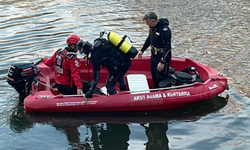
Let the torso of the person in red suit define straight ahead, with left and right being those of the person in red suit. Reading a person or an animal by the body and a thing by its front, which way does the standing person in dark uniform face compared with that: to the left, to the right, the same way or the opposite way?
the opposite way

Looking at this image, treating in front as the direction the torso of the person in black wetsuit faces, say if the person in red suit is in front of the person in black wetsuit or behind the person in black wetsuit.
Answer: in front

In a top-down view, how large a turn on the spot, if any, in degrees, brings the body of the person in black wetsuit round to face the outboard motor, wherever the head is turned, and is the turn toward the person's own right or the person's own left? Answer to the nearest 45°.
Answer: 0° — they already face it

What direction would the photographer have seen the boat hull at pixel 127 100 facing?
facing to the right of the viewer

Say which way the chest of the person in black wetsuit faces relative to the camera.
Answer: to the viewer's left

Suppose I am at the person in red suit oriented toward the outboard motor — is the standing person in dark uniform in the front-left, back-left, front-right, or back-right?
back-right

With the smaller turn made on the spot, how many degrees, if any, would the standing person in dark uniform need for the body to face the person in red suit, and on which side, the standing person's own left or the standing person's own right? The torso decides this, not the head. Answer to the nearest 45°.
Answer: approximately 45° to the standing person's own right

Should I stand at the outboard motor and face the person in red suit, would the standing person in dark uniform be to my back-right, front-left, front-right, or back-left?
front-left
